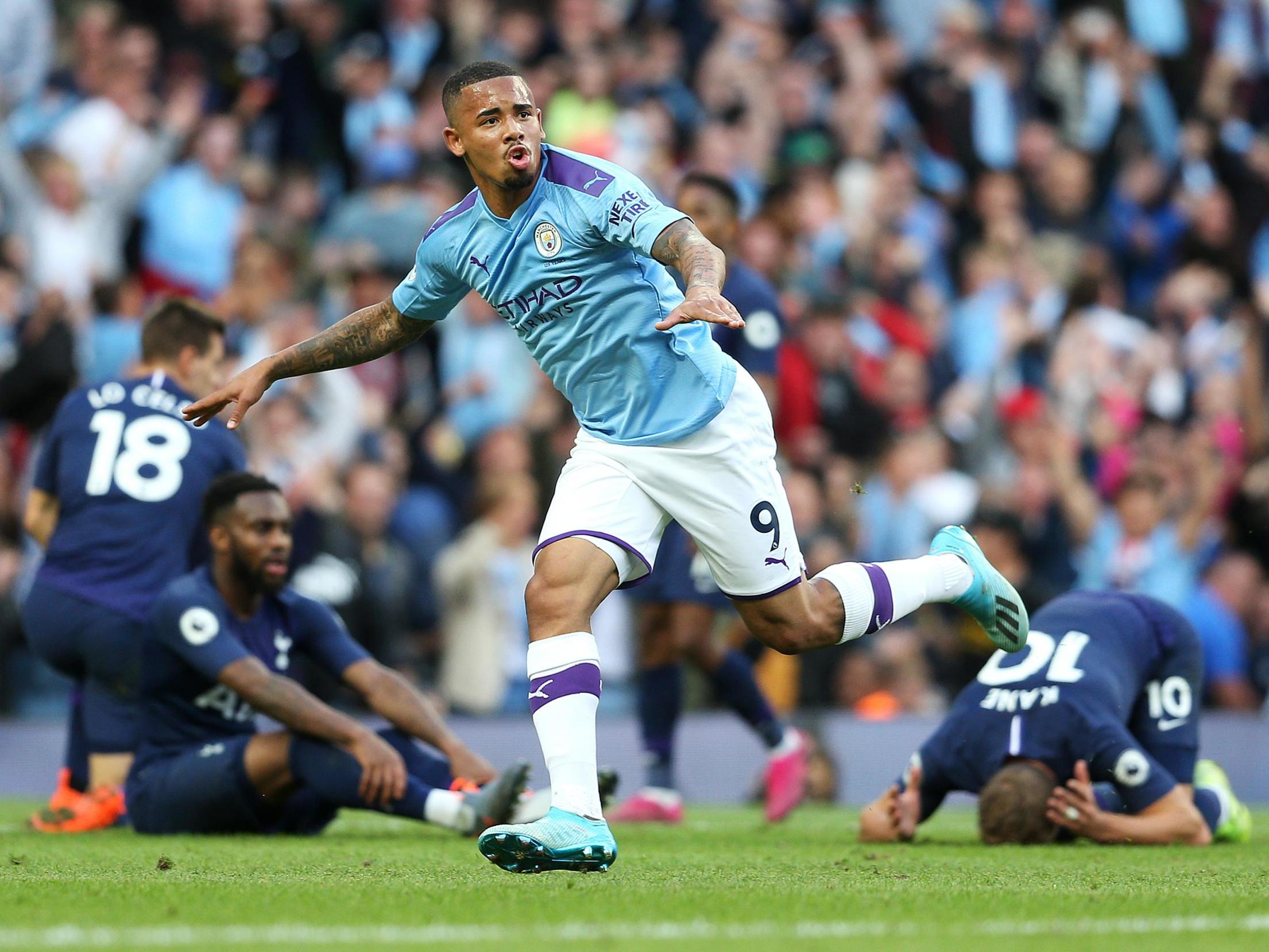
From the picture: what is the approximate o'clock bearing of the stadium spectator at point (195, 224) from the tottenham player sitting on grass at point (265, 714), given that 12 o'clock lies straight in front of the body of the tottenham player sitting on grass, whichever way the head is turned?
The stadium spectator is roughly at 7 o'clock from the tottenham player sitting on grass.

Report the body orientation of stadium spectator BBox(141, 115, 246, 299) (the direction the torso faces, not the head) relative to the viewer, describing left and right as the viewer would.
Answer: facing the viewer and to the right of the viewer

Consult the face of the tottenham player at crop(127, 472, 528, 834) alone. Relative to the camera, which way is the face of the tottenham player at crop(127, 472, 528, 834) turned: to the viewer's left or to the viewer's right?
to the viewer's right

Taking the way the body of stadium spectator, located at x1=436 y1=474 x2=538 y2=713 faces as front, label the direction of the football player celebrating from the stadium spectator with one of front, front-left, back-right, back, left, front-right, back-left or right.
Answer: front-right
